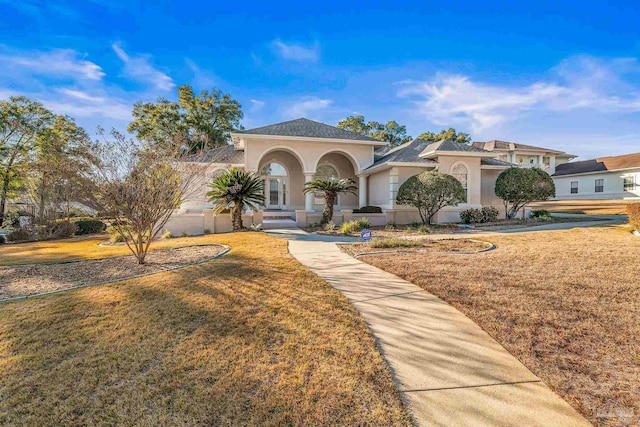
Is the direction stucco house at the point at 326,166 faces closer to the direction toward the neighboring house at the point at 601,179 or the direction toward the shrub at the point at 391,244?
the shrub

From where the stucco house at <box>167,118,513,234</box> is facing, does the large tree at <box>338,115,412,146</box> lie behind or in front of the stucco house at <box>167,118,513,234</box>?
behind

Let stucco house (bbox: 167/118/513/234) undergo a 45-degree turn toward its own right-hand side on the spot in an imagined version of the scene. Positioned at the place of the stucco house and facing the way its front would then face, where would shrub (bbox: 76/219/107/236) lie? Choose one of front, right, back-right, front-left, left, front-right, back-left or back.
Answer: front-right

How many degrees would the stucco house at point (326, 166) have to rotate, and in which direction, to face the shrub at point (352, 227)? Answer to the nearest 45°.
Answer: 0° — it already faces it

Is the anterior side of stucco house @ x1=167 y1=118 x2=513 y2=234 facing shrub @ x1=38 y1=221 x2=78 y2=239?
no

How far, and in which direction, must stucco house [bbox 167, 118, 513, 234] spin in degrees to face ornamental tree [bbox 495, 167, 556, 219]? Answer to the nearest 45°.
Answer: approximately 90° to its left

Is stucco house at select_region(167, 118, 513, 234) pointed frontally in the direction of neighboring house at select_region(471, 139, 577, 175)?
no

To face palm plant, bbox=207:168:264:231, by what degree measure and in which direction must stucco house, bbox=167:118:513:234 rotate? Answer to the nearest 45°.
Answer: approximately 45° to its right

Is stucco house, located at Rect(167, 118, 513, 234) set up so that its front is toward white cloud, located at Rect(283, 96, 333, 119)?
no

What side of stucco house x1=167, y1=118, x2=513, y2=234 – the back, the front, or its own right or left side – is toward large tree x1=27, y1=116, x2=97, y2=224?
right

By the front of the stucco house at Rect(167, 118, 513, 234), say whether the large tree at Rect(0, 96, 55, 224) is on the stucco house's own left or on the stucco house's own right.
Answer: on the stucco house's own right

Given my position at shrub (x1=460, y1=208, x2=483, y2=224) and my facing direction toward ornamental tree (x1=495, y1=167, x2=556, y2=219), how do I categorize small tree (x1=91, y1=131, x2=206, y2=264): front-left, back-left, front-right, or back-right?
back-right

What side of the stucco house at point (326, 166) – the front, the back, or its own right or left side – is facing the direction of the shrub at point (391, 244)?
front

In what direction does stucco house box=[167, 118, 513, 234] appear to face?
toward the camera
